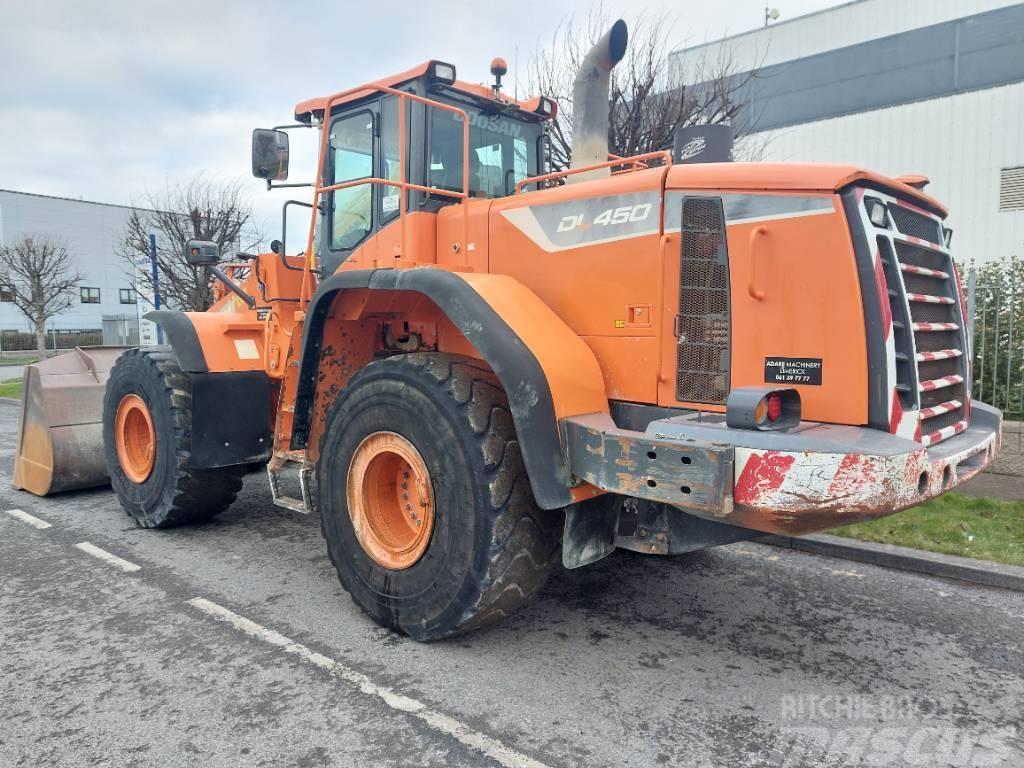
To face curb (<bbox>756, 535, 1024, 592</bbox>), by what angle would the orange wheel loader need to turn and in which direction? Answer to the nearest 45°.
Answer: approximately 90° to its right

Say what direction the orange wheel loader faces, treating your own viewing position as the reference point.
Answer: facing away from the viewer and to the left of the viewer

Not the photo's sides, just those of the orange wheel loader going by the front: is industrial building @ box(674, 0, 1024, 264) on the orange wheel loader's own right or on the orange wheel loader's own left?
on the orange wheel loader's own right

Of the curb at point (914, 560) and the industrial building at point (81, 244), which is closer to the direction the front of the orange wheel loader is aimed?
the industrial building

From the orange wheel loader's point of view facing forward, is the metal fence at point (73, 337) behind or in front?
in front

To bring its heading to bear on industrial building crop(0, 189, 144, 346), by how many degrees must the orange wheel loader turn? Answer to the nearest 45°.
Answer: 0° — it already faces it

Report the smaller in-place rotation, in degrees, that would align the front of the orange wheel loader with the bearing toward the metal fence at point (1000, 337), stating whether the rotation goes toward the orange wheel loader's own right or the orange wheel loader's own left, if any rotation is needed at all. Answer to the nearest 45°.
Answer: approximately 90° to the orange wheel loader's own right
